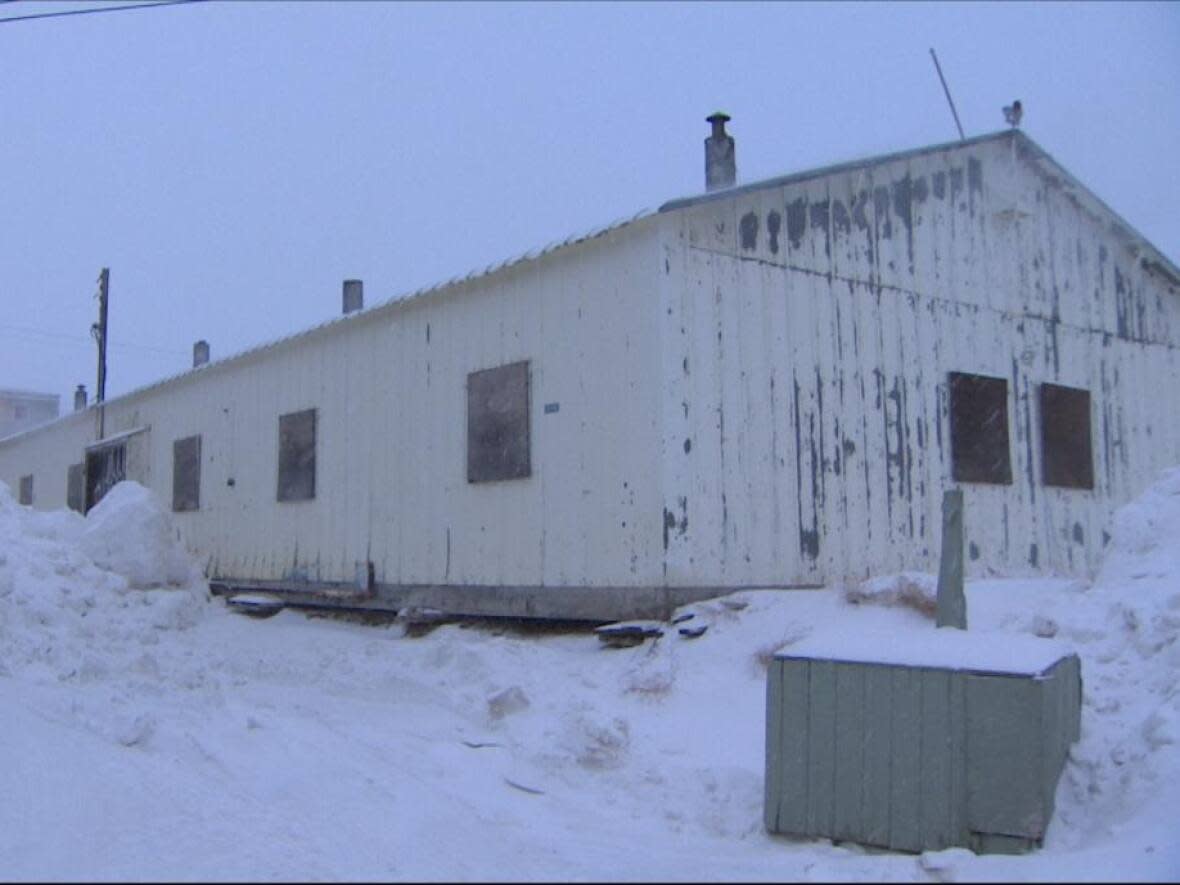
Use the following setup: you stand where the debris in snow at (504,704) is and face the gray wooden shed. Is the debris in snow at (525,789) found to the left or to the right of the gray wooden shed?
right

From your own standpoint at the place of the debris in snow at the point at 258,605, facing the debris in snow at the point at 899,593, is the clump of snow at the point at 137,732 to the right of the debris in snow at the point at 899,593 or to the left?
right
